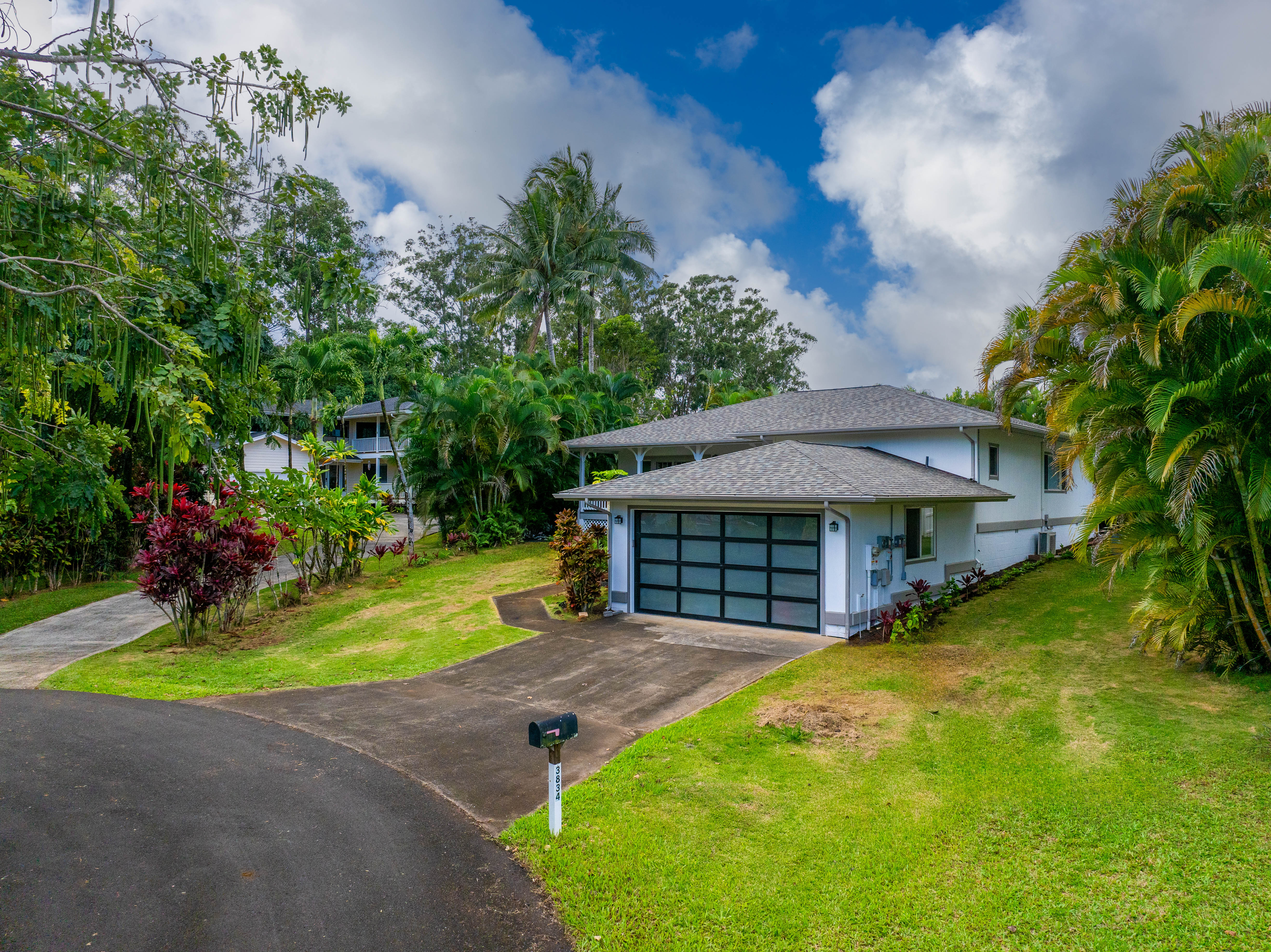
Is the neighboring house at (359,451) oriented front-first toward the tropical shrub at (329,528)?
yes

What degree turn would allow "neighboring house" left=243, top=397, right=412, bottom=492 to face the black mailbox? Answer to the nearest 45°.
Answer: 0° — it already faces it

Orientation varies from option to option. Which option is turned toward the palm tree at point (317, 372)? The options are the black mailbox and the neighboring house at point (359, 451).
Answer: the neighboring house

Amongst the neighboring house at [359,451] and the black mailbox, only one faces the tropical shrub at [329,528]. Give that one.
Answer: the neighboring house

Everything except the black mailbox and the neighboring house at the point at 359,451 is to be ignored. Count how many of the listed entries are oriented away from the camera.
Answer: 0

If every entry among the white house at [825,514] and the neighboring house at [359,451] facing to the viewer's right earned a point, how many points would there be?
0

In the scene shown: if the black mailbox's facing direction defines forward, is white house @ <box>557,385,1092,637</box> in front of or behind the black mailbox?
behind

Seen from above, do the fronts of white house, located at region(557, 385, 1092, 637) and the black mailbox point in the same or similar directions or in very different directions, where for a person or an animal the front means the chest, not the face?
same or similar directions

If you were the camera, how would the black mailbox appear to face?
facing the viewer and to the left of the viewer

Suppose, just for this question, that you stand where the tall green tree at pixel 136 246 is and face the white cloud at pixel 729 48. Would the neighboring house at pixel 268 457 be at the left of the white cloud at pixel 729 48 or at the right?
left

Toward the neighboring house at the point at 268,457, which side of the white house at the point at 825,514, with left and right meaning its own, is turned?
right

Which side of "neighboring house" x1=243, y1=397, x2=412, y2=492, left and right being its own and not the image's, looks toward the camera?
front

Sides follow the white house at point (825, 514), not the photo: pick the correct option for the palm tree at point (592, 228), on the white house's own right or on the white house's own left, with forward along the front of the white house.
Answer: on the white house's own right

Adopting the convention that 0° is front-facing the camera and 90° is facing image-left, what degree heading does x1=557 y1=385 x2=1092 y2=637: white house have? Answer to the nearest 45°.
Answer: approximately 45°

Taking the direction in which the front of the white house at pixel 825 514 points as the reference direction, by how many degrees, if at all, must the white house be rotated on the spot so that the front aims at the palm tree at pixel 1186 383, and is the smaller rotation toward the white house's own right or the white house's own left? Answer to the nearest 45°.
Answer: approximately 90° to the white house's own left
